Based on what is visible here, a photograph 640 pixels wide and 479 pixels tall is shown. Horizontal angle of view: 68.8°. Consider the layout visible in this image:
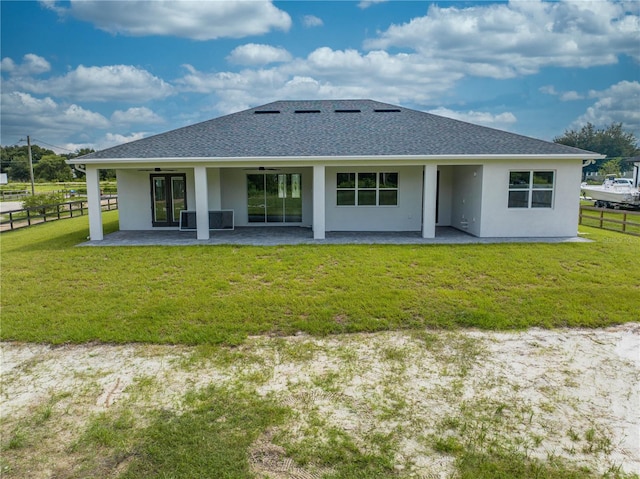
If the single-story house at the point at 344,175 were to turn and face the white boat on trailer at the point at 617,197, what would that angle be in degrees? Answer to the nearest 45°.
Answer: approximately 45° to its right

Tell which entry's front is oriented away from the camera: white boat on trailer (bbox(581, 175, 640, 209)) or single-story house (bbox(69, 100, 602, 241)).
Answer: the single-story house

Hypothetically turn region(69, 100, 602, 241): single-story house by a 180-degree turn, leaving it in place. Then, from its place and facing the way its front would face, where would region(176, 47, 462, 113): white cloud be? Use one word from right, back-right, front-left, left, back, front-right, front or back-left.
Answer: back

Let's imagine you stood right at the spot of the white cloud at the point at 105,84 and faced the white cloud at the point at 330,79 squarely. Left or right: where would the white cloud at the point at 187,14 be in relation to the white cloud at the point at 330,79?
right

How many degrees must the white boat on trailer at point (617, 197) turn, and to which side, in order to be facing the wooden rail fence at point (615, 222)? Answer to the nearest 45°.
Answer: approximately 90° to its left

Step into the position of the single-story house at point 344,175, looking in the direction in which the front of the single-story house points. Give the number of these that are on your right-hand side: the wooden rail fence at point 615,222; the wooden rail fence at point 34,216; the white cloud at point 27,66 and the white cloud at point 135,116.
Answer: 1

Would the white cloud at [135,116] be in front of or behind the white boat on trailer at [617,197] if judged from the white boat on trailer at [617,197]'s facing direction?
in front

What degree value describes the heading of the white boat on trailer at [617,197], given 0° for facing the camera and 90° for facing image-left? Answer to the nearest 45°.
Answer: approximately 90°

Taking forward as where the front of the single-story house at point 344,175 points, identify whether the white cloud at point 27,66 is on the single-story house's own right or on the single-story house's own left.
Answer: on the single-story house's own left

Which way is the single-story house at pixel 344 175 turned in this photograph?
away from the camera
